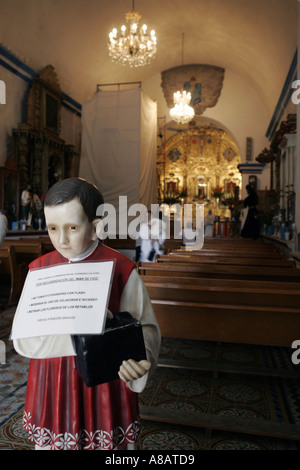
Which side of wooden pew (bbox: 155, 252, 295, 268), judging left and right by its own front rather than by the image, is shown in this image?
back

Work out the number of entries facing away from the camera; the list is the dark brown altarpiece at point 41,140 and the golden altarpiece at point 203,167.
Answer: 0

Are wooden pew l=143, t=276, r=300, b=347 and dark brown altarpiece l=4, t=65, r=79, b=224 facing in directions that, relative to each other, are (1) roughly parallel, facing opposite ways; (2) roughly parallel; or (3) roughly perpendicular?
roughly perpendicular

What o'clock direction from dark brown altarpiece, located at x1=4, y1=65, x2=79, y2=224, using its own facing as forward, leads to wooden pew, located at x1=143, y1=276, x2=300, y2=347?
The wooden pew is roughly at 1 o'clock from the dark brown altarpiece.

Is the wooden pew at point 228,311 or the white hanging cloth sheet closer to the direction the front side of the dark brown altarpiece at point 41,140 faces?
the wooden pew

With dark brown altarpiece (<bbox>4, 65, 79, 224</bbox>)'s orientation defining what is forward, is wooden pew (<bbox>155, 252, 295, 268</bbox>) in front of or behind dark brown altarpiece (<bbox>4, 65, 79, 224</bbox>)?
in front

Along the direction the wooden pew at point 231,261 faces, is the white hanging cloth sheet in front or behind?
in front

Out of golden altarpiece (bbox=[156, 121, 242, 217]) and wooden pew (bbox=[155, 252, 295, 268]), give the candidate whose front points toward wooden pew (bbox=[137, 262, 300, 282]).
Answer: the golden altarpiece

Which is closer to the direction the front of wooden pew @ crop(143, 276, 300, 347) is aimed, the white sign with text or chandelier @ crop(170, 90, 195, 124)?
the chandelier

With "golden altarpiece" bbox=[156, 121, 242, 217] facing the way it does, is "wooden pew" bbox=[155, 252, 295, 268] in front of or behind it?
in front

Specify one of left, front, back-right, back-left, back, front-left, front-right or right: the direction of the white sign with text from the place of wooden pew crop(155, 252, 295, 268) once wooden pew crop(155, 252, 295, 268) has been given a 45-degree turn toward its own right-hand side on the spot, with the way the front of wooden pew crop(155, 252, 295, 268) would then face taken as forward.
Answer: back-right

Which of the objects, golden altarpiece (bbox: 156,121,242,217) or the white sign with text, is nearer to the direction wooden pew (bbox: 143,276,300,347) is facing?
the golden altarpiece

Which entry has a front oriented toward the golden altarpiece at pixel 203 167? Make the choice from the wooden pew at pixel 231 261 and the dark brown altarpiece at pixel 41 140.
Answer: the wooden pew

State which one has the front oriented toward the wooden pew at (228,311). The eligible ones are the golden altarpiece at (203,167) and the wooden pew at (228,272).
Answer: the golden altarpiece

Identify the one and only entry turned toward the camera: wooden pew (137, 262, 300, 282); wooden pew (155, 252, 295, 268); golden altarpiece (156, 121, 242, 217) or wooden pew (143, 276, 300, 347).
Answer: the golden altarpiece

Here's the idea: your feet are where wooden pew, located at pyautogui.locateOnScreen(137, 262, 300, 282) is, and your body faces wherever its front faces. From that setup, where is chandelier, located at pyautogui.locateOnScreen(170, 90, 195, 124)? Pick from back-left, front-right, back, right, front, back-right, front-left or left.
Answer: front

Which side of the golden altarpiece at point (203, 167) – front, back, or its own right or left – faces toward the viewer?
front

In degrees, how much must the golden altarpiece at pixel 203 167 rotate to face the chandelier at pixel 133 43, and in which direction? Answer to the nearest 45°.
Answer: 0° — it already faces it

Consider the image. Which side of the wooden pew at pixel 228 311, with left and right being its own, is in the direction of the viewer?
back

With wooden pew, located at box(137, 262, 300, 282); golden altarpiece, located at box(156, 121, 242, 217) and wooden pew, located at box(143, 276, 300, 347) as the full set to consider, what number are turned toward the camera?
1

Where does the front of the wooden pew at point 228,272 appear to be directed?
away from the camera
